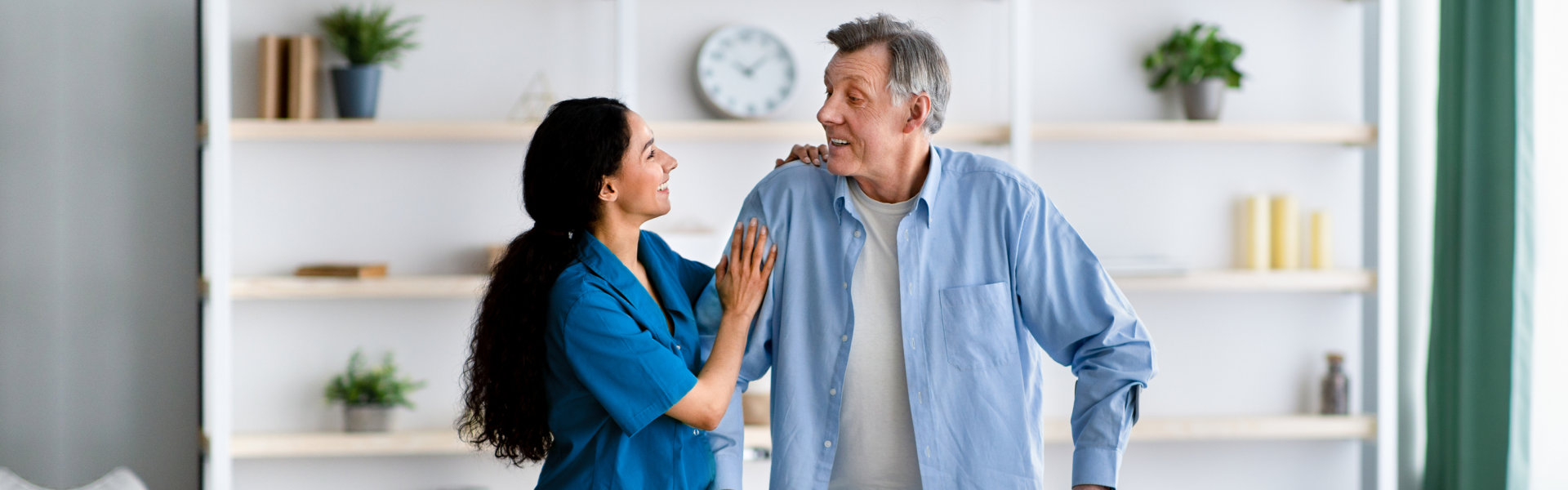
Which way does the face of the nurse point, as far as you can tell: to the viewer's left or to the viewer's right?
to the viewer's right

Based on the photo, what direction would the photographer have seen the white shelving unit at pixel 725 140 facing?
facing the viewer

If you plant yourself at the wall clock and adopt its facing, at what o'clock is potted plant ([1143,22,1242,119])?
The potted plant is roughly at 9 o'clock from the wall clock.

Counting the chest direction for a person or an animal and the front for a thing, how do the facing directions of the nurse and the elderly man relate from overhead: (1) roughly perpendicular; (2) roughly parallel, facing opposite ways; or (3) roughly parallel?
roughly perpendicular

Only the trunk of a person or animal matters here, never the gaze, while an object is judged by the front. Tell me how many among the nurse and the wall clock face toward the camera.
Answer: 1

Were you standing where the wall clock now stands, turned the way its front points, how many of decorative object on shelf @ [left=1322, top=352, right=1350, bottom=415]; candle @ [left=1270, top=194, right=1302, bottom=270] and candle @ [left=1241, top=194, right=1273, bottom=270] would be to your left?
3

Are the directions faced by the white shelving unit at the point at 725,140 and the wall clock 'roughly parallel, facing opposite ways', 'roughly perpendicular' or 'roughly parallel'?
roughly parallel

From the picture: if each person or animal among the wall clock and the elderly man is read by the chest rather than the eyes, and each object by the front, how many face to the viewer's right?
0

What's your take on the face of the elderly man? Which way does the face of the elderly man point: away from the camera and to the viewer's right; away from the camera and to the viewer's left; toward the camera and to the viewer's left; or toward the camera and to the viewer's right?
toward the camera and to the viewer's left

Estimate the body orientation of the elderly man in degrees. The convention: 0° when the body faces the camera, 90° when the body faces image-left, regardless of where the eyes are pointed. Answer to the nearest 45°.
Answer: approximately 0°

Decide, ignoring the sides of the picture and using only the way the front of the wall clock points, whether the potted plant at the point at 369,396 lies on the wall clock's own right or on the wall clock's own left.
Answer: on the wall clock's own right

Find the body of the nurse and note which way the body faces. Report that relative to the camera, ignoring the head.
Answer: to the viewer's right

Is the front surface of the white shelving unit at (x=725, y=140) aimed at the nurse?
yes

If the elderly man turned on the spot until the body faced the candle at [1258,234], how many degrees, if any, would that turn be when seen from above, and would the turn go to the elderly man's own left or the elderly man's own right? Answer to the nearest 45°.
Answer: approximately 135° to the elderly man's own left

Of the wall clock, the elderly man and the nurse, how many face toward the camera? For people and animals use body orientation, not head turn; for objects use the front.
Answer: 2

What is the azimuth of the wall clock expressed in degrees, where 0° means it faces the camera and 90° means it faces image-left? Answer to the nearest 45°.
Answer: approximately 0°

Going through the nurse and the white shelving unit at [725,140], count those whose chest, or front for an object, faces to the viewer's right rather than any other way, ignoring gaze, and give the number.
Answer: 1
